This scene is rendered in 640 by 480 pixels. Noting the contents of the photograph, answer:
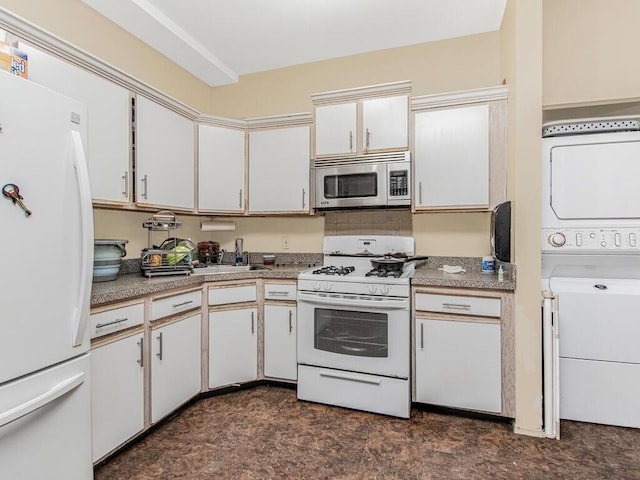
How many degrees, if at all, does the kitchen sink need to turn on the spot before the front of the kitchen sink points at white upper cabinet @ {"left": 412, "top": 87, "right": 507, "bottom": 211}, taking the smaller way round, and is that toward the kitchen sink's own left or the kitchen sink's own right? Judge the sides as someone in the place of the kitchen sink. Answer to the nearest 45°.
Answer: approximately 45° to the kitchen sink's own left

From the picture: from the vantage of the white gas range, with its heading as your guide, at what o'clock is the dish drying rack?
The dish drying rack is roughly at 3 o'clock from the white gas range.

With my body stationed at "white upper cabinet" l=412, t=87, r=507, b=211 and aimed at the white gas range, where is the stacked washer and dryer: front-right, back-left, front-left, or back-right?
back-left

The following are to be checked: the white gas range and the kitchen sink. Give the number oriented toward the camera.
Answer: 2

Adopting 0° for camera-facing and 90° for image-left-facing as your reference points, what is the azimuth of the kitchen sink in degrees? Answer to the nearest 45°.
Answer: approximately 0°

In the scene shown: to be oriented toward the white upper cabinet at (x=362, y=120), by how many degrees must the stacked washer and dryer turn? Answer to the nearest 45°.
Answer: approximately 90° to its right

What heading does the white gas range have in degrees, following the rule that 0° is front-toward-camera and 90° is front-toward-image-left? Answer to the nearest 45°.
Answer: approximately 0°
